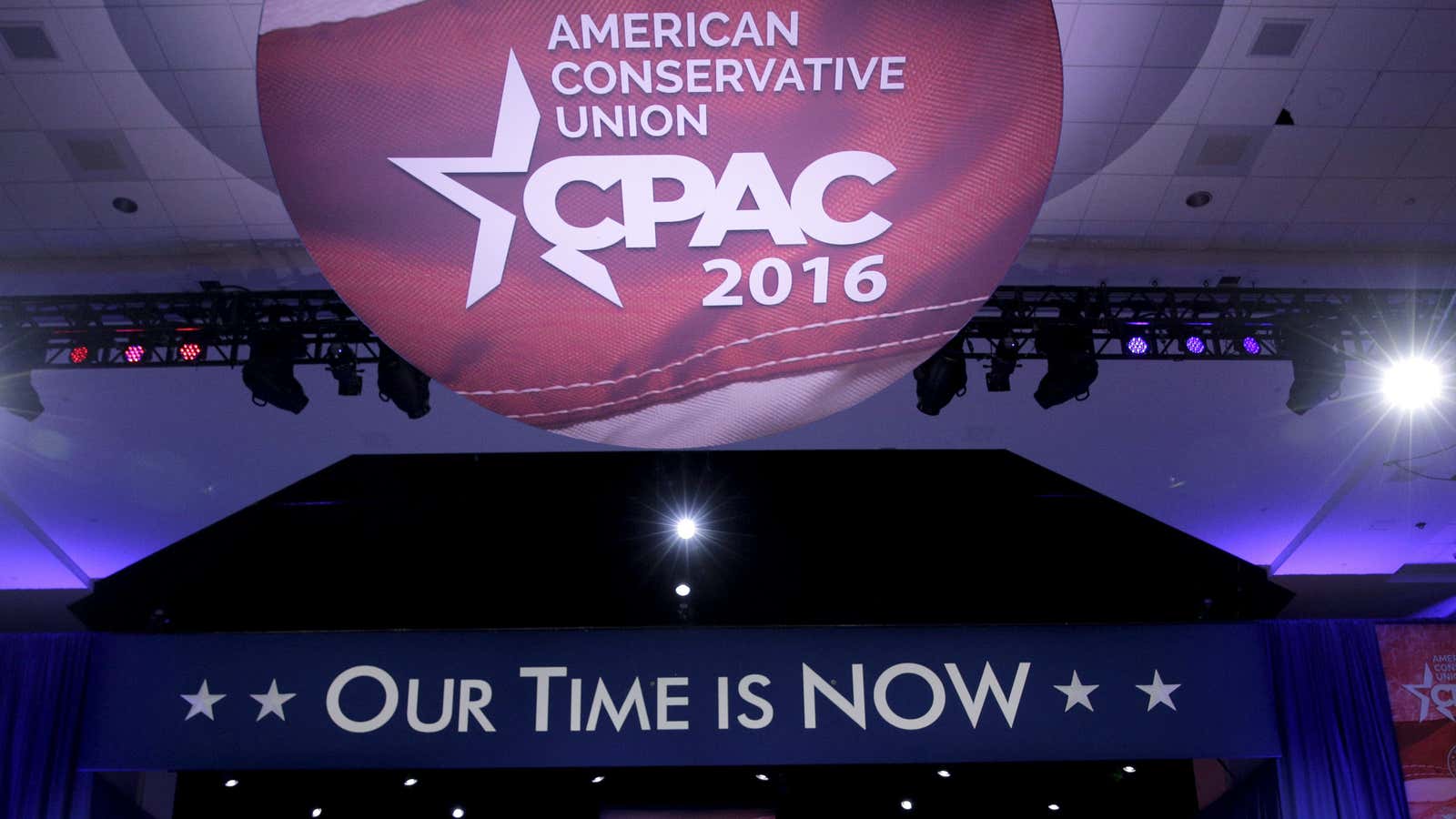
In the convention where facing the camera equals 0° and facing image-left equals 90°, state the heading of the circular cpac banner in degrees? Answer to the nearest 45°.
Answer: approximately 0°

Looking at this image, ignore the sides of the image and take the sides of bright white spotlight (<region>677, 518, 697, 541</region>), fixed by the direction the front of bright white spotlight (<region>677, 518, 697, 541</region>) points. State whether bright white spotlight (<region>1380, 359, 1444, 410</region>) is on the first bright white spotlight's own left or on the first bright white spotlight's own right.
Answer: on the first bright white spotlight's own left

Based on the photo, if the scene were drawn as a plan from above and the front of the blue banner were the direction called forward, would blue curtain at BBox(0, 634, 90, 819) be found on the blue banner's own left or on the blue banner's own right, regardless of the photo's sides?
on the blue banner's own right

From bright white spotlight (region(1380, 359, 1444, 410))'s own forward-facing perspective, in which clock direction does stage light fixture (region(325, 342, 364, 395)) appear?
The stage light fixture is roughly at 2 o'clock from the bright white spotlight.

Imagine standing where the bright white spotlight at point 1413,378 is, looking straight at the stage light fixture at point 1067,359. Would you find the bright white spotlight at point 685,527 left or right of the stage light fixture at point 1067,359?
right
